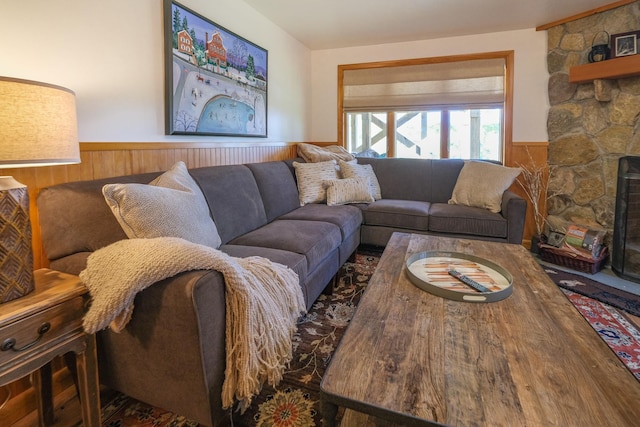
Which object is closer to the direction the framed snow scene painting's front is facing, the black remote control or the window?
the black remote control

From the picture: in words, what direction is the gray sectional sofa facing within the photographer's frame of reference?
facing the viewer and to the right of the viewer

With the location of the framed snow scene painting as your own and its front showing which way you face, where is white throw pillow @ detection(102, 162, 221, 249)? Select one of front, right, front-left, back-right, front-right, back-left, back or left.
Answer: front-right

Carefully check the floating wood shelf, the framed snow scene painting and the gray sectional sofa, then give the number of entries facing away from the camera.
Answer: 0

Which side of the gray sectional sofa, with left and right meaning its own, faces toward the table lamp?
right

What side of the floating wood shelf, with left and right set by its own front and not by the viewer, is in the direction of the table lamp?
front

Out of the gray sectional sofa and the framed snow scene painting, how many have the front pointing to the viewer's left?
0

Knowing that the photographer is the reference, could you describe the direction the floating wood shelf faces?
facing the viewer and to the left of the viewer

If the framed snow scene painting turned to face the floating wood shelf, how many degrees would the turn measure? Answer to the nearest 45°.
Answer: approximately 45° to its left

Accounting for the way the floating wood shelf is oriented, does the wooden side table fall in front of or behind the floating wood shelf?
in front

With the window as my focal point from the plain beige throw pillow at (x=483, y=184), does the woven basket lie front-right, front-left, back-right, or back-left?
back-right

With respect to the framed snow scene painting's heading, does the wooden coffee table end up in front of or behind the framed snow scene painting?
in front
